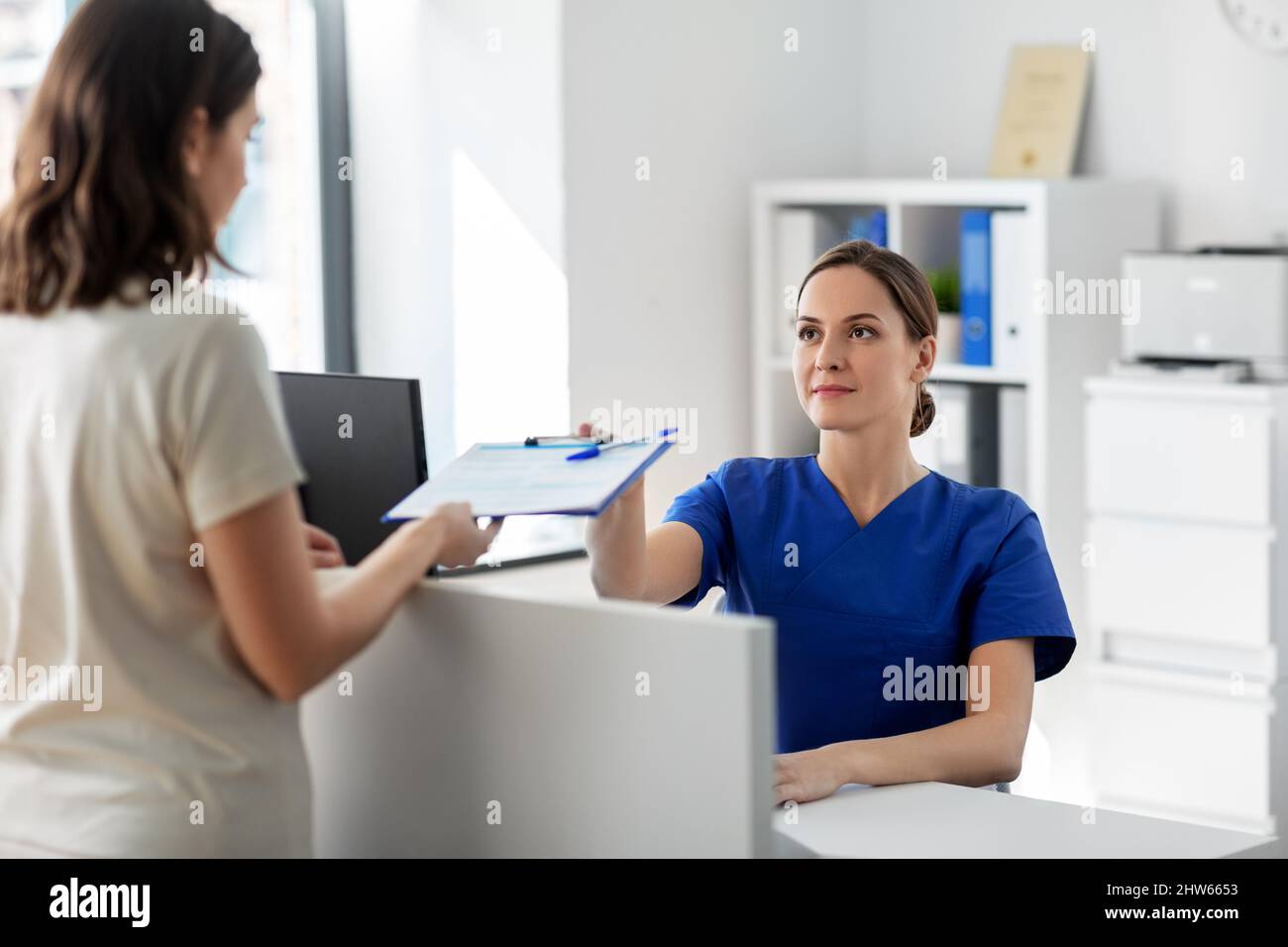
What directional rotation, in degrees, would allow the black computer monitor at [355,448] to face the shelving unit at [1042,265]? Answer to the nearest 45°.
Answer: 0° — it already faces it

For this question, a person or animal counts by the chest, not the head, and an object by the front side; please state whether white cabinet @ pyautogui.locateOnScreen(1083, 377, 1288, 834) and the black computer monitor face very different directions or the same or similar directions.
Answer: very different directions

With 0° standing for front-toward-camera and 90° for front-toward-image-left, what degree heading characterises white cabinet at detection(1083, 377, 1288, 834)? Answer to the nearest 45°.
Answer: approximately 45°

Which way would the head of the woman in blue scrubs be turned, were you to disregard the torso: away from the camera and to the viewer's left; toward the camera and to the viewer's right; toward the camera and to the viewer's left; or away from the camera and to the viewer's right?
toward the camera and to the viewer's left

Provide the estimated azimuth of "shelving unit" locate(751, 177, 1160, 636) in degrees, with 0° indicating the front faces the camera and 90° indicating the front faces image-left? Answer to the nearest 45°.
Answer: approximately 45°

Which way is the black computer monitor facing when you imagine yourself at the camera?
facing away from the viewer and to the right of the viewer

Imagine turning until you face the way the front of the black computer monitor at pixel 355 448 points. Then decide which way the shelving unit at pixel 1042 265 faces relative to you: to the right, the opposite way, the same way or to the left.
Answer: the opposite way

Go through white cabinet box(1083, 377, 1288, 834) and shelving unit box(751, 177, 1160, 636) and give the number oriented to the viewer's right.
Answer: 0

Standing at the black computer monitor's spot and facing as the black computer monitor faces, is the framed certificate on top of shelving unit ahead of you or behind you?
ahead

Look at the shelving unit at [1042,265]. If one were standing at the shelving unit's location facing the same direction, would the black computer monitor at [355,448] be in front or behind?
in front
